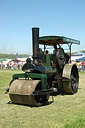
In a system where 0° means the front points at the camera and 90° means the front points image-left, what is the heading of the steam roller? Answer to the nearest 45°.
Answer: approximately 45°
